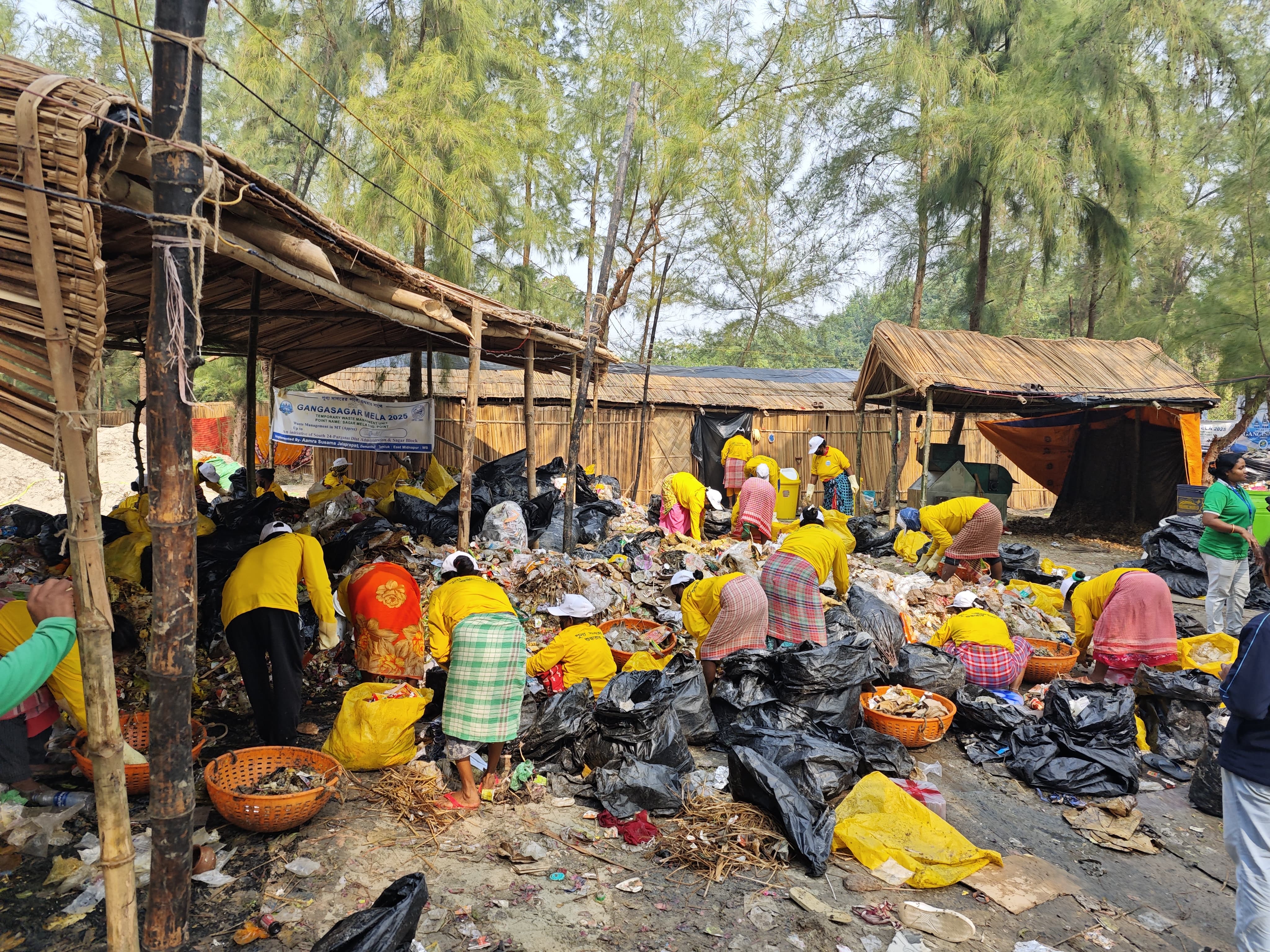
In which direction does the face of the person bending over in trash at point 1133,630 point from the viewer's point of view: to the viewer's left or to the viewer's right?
to the viewer's left

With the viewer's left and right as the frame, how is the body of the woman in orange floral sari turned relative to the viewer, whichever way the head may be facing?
facing away from the viewer

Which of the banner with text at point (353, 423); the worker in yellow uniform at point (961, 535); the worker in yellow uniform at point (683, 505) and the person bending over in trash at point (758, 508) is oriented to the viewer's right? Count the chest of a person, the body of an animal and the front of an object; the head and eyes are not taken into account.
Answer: the worker in yellow uniform at point (683, 505)

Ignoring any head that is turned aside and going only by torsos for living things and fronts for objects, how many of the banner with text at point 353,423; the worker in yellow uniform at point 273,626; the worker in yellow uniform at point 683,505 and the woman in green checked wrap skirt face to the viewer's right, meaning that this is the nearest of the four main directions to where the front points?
1

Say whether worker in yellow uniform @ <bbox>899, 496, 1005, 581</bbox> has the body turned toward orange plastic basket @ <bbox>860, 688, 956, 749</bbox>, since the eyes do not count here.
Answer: no

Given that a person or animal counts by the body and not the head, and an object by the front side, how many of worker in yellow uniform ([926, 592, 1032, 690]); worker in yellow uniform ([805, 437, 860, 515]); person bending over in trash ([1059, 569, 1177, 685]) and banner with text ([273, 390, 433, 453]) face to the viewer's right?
0

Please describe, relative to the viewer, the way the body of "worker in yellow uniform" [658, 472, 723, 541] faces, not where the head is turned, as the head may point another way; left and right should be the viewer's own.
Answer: facing to the right of the viewer

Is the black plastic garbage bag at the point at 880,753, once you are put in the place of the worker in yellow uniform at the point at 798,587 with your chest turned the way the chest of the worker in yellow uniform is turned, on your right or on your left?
on your right

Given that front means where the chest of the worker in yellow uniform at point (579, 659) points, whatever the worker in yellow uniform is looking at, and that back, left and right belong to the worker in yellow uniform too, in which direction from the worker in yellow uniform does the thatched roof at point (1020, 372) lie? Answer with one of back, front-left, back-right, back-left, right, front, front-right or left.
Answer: right

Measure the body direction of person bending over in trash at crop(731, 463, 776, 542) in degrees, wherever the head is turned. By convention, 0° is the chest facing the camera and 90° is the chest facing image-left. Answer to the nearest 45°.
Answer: approximately 180°

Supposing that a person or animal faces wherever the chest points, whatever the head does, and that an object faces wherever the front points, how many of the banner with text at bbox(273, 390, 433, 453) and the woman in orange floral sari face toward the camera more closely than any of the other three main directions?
1

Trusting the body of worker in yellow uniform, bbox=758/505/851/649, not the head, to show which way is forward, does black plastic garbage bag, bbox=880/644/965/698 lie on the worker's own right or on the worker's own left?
on the worker's own right

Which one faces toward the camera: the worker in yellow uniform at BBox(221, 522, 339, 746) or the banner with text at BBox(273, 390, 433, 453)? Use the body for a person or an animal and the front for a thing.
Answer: the banner with text

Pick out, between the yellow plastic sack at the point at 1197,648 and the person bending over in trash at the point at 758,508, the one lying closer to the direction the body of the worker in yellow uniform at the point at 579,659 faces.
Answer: the person bending over in trash
